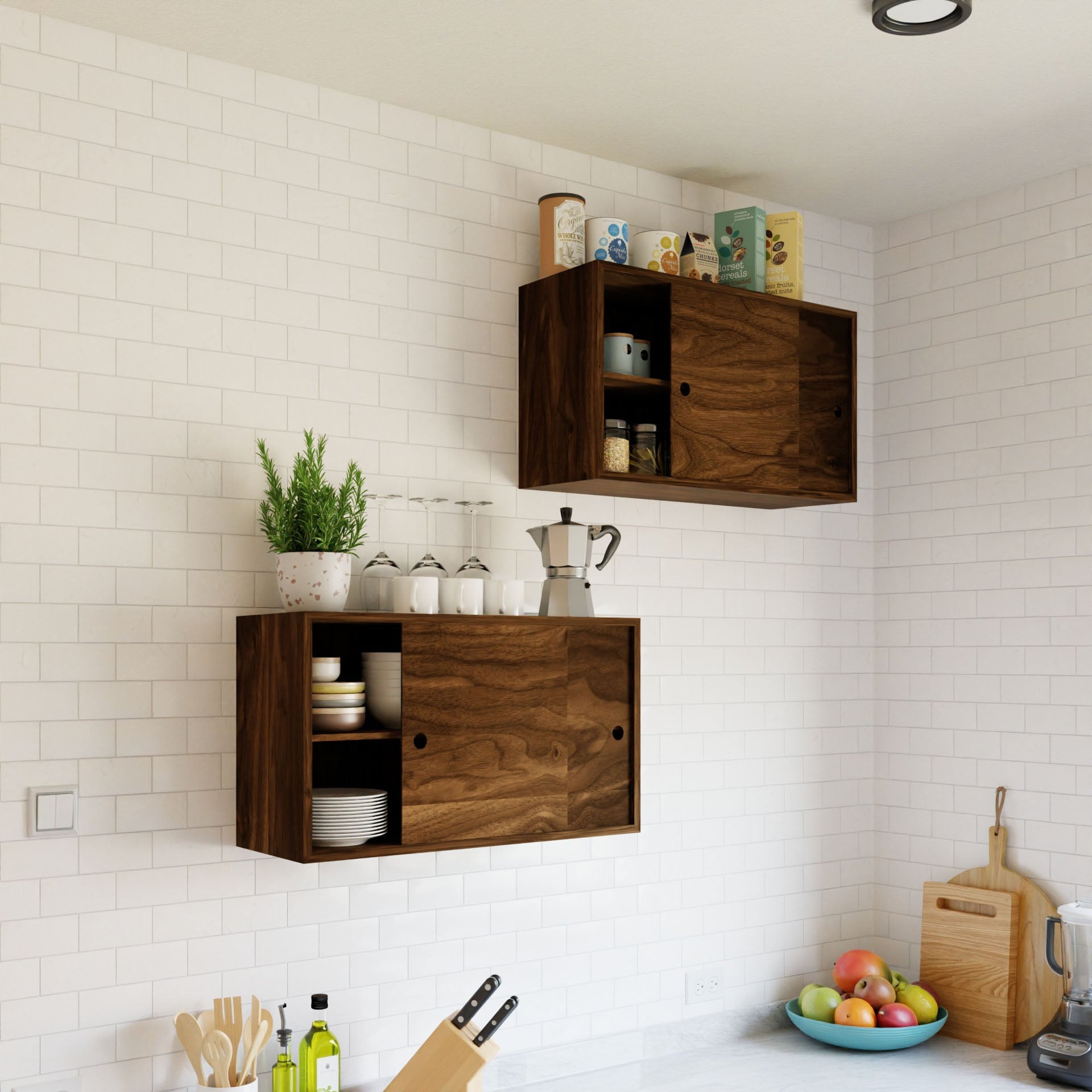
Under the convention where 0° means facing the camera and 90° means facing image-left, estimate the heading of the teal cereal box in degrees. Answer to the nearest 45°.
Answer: approximately 45°

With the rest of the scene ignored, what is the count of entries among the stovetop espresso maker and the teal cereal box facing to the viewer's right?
0

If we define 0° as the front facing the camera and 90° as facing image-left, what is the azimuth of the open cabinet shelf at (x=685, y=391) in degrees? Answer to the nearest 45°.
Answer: approximately 315°

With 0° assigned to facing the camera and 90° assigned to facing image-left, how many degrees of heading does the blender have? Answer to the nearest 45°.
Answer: approximately 45°

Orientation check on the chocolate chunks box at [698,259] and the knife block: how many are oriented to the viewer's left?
0

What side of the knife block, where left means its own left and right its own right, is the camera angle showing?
right

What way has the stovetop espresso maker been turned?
to the viewer's left
